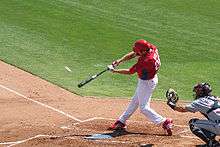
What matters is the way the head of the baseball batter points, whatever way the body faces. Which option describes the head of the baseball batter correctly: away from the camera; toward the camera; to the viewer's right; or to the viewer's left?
to the viewer's left

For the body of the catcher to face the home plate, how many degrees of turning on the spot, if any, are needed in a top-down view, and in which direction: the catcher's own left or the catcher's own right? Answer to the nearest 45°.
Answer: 0° — they already face it

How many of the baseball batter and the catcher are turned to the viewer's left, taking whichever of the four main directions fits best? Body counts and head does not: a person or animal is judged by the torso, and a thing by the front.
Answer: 2

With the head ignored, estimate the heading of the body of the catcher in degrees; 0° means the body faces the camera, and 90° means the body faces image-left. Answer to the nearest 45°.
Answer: approximately 90°

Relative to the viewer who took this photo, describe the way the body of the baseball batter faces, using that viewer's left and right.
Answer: facing to the left of the viewer

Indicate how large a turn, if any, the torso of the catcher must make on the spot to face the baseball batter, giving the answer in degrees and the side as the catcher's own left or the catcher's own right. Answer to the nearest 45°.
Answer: approximately 45° to the catcher's own right

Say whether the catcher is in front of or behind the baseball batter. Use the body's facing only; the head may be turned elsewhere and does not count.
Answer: behind
